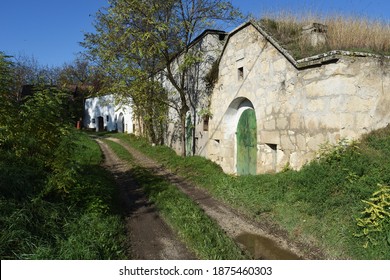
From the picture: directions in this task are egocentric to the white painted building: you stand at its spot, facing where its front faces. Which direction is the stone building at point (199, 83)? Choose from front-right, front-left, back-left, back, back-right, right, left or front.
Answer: front-left

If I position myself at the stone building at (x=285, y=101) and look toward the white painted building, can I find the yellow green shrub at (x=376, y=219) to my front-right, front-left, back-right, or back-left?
back-left

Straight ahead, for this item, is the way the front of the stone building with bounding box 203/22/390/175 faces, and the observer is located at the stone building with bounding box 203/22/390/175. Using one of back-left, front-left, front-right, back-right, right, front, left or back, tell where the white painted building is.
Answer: right

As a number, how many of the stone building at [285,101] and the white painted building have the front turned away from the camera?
0

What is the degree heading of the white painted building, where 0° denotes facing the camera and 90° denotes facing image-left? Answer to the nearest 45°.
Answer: approximately 45°

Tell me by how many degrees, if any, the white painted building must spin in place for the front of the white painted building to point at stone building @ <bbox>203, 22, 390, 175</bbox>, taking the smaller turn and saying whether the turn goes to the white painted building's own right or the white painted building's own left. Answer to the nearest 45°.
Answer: approximately 45° to the white painted building's own left

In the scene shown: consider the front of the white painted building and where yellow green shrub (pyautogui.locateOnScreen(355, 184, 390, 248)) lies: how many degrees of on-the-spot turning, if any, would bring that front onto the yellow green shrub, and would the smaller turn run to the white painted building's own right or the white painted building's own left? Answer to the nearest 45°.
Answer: approximately 45° to the white painted building's own left

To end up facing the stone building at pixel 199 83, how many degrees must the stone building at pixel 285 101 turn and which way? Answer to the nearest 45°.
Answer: approximately 90° to its right
